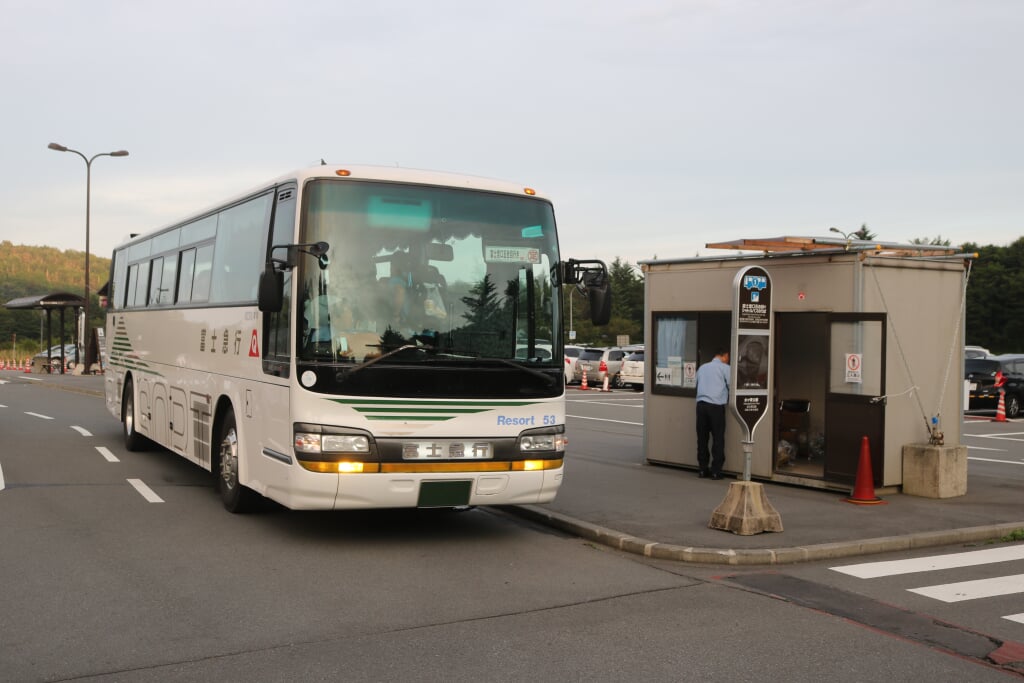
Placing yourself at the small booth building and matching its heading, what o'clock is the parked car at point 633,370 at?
The parked car is roughly at 4 o'clock from the small booth building.

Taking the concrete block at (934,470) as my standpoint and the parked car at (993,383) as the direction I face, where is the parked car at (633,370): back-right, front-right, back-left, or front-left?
front-left

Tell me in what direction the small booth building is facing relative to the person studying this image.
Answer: facing the viewer and to the left of the viewer

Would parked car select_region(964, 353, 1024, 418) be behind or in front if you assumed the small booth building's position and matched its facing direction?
behind

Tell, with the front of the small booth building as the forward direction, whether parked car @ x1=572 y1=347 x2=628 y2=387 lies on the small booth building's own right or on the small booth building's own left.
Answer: on the small booth building's own right
